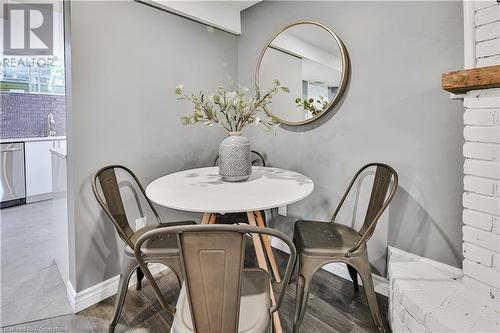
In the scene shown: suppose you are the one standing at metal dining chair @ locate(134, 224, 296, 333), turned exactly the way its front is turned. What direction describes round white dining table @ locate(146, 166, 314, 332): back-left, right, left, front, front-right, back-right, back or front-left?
front

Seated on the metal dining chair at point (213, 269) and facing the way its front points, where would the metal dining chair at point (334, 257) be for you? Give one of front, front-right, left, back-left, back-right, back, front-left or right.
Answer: front-right

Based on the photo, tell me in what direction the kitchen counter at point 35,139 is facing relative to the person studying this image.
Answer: facing the viewer

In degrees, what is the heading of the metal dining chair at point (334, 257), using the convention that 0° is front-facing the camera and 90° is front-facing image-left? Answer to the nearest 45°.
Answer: approximately 90°

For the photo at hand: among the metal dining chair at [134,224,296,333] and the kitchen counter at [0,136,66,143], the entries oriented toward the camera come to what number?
1

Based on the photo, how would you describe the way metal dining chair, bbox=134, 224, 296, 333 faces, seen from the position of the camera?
facing away from the viewer

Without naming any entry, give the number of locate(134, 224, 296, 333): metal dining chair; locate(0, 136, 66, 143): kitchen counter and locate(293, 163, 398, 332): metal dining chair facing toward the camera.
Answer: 1

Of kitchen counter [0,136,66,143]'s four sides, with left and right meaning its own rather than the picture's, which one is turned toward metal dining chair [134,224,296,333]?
front

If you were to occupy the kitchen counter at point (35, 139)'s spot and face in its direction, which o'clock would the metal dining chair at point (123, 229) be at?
The metal dining chair is roughly at 12 o'clock from the kitchen counter.

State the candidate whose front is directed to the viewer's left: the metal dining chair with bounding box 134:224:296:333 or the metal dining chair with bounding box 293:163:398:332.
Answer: the metal dining chair with bounding box 293:163:398:332
